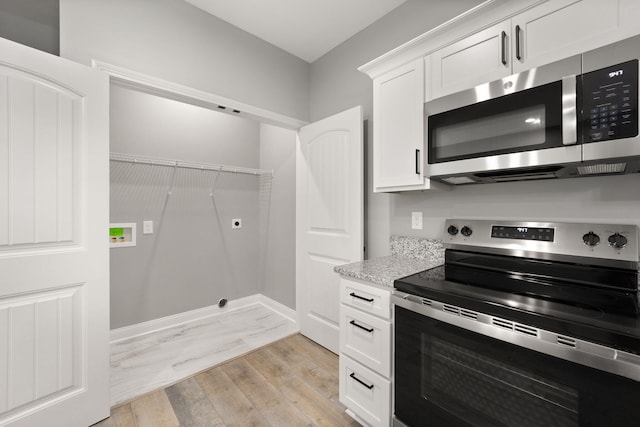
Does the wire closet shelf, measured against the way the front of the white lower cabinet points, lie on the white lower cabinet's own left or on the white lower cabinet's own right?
on the white lower cabinet's own right

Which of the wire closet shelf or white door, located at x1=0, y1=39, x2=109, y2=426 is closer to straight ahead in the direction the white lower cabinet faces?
the white door

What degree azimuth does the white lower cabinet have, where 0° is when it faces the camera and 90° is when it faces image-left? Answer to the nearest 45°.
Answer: approximately 45°

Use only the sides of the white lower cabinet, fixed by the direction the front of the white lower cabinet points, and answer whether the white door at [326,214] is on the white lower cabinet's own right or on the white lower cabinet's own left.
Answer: on the white lower cabinet's own right

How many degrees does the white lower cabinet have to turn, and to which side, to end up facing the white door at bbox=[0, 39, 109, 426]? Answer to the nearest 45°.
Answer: approximately 45° to its right

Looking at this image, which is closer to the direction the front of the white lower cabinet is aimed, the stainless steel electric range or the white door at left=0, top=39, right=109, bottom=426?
the white door
